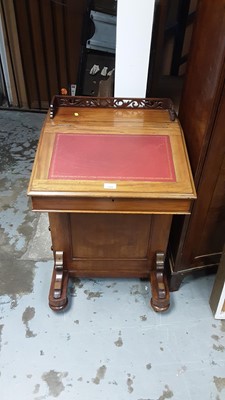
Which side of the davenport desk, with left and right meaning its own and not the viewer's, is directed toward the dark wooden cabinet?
left

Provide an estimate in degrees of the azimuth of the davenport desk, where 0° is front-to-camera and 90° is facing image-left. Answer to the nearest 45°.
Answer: approximately 0°
